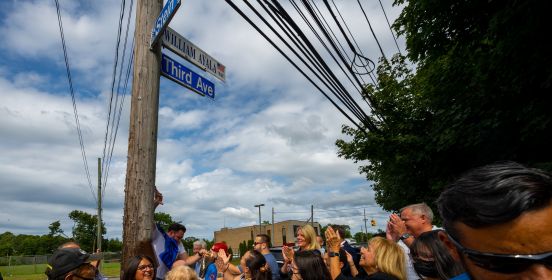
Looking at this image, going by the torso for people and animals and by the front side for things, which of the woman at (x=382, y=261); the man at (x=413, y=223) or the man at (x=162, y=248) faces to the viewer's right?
the man at (x=162, y=248)

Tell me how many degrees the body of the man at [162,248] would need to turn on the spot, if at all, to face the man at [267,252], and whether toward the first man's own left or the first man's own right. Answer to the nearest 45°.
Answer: approximately 45° to the first man's own left

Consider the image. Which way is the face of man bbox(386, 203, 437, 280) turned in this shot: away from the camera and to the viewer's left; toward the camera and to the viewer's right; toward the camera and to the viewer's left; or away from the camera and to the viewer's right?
toward the camera and to the viewer's left

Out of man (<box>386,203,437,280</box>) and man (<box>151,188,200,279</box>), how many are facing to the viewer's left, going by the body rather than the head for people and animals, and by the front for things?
1

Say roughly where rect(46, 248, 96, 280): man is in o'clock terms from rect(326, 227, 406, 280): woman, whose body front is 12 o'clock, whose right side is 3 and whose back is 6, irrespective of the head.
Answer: The man is roughly at 11 o'clock from the woman.

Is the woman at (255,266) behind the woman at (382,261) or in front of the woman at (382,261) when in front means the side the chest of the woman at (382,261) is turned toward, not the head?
in front

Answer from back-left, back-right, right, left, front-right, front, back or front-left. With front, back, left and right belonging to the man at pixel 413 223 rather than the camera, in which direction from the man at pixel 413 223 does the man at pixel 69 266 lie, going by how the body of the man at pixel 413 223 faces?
front-left

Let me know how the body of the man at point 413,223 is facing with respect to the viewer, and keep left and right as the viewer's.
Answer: facing to the left of the viewer

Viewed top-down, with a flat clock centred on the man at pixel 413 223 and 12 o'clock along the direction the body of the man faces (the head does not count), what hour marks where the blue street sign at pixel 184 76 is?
The blue street sign is roughly at 11 o'clock from the man.

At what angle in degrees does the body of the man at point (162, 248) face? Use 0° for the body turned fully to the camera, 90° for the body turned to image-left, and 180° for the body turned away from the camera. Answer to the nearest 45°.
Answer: approximately 270°

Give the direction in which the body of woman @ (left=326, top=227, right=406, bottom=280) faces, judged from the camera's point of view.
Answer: to the viewer's left

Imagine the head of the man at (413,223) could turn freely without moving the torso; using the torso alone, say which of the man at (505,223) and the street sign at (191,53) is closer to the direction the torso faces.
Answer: the street sign
